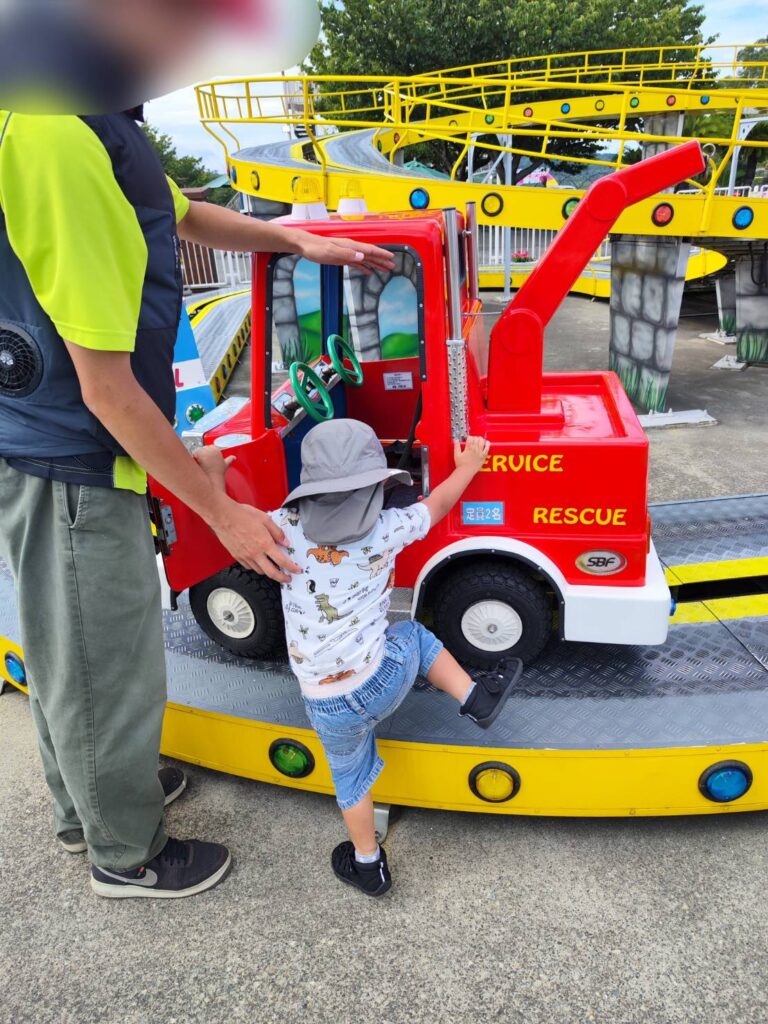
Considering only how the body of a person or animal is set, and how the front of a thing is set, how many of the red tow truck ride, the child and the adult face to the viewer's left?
1

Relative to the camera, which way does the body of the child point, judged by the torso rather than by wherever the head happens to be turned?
away from the camera

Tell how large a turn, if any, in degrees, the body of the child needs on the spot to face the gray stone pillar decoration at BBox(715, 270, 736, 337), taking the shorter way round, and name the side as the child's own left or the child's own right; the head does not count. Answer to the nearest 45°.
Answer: approximately 45° to the child's own right

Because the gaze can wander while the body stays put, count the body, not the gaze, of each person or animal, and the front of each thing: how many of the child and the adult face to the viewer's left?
0

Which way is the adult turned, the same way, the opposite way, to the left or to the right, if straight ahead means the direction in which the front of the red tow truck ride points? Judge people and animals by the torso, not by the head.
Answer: the opposite way

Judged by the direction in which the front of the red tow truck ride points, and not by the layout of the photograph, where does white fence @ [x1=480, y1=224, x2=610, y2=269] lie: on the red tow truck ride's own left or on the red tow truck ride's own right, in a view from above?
on the red tow truck ride's own right

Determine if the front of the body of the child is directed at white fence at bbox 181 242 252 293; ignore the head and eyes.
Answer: yes

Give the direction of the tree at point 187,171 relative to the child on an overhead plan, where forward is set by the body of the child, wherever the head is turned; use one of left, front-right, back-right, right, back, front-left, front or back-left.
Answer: front

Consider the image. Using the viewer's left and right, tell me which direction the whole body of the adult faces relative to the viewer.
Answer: facing to the right of the viewer

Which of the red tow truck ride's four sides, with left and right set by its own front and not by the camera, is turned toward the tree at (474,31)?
right

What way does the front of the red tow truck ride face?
to the viewer's left

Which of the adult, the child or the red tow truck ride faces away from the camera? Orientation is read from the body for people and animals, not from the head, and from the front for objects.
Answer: the child

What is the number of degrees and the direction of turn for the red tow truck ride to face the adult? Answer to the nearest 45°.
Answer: approximately 45° to its left

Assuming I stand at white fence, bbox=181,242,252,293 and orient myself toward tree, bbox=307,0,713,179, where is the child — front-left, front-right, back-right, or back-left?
back-right
